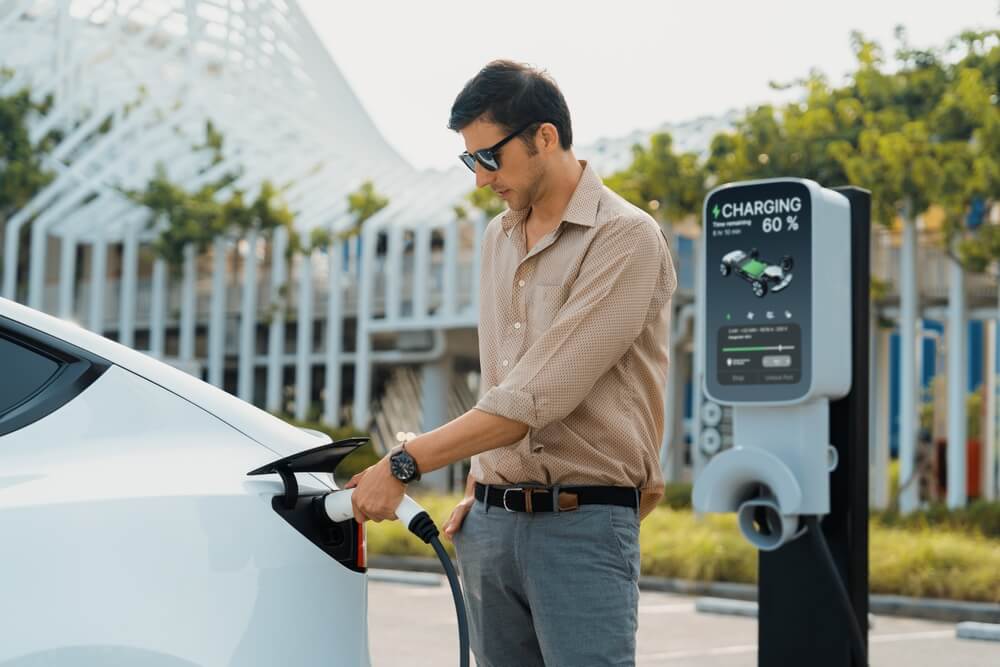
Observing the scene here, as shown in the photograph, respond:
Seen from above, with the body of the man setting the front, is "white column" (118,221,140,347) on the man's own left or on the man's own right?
on the man's own right

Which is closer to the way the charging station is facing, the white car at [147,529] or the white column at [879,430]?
the white car

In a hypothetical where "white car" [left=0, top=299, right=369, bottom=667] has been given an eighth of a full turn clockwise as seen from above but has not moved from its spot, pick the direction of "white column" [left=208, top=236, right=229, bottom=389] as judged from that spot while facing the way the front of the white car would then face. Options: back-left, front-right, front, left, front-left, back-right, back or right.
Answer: front-right

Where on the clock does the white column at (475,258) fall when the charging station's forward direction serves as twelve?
The white column is roughly at 4 o'clock from the charging station.

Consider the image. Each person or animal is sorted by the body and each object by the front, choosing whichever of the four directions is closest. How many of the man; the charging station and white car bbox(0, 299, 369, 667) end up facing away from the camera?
0

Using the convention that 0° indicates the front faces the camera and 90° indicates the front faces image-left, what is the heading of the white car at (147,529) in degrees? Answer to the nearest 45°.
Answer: approximately 90°

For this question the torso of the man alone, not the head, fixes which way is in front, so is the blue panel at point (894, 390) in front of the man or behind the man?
behind

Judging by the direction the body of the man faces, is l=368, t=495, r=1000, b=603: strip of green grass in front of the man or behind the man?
behind

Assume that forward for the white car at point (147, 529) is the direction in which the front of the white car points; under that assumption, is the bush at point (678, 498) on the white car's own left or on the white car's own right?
on the white car's own right

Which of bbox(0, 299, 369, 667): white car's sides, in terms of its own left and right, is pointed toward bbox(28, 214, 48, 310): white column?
right

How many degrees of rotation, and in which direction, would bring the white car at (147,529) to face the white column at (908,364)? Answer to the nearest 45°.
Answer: approximately 135° to its right

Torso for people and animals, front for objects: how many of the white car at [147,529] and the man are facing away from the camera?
0

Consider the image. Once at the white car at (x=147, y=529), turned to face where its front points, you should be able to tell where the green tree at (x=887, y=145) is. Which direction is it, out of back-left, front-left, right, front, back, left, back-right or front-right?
back-right
